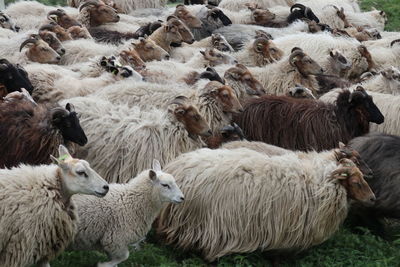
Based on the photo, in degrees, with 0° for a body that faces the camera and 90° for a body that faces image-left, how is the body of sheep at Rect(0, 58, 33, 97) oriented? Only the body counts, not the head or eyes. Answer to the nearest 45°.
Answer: approximately 270°

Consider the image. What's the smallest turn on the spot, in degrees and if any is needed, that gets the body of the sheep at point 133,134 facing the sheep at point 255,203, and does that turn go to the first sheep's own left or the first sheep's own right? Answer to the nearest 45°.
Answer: approximately 45° to the first sheep's own right

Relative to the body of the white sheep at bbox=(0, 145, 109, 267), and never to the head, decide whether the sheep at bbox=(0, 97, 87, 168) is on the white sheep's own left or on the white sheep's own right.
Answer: on the white sheep's own left

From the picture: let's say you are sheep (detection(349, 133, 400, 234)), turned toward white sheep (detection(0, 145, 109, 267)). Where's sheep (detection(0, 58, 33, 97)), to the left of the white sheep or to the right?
right

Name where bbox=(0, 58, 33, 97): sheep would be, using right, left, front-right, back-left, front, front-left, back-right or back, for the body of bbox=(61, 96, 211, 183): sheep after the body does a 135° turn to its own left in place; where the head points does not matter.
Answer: front

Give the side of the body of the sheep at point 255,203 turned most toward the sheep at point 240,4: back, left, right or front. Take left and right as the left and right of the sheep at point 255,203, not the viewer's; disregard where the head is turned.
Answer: left

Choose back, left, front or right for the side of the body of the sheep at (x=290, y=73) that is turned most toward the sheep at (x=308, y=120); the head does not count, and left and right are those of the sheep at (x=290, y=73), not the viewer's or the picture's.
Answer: right

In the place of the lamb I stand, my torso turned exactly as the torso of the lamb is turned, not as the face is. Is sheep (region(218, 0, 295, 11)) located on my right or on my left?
on my left

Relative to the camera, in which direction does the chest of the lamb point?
to the viewer's right

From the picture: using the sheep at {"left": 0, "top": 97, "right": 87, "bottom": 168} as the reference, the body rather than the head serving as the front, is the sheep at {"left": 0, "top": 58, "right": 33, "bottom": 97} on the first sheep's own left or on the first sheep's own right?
on the first sheep's own left

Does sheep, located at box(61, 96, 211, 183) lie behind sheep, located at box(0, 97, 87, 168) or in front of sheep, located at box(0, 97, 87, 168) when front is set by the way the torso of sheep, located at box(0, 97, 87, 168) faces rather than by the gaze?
in front

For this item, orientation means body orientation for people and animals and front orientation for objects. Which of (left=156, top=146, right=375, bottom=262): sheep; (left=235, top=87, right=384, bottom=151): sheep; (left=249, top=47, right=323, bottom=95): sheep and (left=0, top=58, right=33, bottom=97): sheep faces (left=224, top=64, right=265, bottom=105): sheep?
(left=0, top=58, right=33, bottom=97): sheep

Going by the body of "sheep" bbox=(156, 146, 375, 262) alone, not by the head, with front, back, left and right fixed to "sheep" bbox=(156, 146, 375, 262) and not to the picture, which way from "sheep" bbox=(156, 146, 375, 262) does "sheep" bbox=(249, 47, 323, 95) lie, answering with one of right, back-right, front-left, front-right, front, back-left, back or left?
left

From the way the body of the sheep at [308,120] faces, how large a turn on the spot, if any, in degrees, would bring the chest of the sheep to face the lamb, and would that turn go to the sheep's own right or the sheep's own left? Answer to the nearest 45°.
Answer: approximately 135° to the sheep's own right
